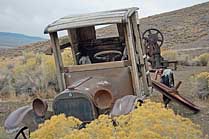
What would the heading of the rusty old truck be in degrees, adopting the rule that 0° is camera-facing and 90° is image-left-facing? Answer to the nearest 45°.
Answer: approximately 45°

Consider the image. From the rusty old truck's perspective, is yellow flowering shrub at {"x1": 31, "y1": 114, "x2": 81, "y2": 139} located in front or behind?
in front

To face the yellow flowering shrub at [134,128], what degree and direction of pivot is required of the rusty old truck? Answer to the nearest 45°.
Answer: approximately 45° to its left
